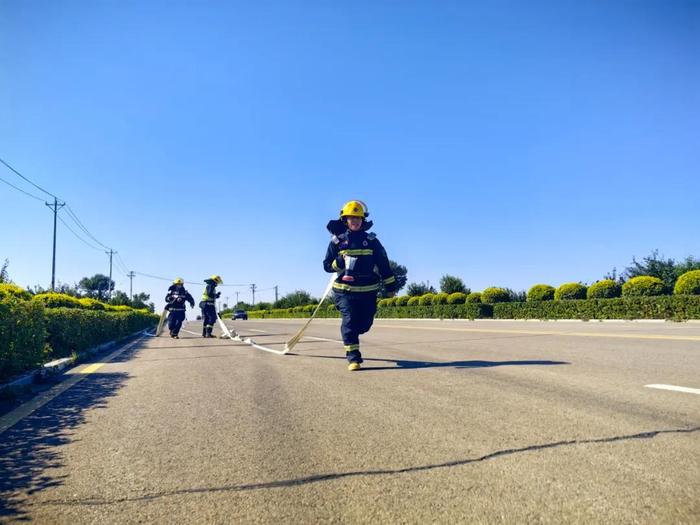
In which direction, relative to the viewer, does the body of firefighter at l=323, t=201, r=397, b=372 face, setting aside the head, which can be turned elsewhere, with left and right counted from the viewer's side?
facing the viewer

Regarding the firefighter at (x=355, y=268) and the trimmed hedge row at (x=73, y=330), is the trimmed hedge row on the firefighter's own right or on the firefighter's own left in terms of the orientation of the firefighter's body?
on the firefighter's own right

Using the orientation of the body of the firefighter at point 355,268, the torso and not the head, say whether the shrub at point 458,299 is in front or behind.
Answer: behind

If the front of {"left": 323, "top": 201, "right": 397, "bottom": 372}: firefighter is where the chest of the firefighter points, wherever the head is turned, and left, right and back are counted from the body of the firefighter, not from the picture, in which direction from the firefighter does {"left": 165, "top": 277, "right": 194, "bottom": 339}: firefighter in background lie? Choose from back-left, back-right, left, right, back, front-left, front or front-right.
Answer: back-right

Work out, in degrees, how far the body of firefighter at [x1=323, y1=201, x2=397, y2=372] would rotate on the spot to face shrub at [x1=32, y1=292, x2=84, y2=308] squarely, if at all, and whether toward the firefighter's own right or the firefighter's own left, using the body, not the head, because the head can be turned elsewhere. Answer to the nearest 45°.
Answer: approximately 135° to the firefighter's own right

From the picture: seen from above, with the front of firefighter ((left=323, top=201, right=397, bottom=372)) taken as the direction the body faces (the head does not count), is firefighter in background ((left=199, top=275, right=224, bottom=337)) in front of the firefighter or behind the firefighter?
behind

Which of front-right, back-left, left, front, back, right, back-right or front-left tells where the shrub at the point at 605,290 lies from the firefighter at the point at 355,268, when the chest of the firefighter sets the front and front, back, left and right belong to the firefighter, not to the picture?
back-left

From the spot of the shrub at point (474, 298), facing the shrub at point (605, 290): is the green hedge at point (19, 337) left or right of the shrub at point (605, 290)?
right

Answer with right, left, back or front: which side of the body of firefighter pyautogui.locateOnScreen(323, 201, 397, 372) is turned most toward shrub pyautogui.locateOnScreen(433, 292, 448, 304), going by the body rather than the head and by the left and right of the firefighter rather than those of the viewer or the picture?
back

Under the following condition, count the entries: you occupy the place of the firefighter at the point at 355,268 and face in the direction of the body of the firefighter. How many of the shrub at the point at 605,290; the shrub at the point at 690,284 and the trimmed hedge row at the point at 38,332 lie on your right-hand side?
1

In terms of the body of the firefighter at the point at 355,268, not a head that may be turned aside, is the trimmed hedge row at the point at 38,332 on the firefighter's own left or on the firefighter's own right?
on the firefighter's own right

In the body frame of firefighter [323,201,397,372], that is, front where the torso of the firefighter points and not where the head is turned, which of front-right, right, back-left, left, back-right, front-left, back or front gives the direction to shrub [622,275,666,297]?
back-left
